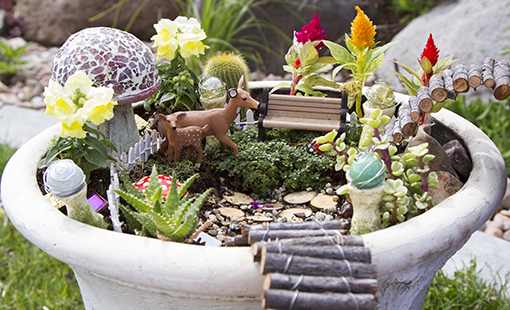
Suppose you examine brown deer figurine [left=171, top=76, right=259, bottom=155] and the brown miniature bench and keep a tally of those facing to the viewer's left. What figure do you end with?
0

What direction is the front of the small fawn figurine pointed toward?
to the viewer's left

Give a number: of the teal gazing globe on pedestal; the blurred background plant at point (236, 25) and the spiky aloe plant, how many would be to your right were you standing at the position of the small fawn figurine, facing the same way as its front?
1

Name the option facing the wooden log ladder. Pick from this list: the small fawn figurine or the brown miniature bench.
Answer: the brown miniature bench

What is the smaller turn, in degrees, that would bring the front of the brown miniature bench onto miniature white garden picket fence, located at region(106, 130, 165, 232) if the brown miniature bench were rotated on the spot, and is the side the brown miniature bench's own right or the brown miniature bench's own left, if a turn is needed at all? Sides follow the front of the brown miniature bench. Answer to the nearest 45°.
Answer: approximately 45° to the brown miniature bench's own right

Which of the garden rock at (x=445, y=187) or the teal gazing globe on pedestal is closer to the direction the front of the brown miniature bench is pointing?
the teal gazing globe on pedestal

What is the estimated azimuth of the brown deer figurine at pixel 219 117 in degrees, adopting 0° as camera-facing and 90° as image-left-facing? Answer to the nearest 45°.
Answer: approximately 270°

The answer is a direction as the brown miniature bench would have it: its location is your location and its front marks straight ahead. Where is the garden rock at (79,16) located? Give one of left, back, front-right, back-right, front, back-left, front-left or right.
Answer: back-right

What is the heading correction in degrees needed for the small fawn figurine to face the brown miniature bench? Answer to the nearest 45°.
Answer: approximately 135° to its right

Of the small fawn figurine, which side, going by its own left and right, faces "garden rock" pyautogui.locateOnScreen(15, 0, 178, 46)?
right

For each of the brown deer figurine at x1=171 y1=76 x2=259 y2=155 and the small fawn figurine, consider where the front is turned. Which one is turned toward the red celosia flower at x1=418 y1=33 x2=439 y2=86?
the brown deer figurine

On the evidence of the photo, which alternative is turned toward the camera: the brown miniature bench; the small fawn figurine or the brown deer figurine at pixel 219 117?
the brown miniature bench

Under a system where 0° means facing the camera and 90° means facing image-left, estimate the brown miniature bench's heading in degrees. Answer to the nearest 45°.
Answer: approximately 0°

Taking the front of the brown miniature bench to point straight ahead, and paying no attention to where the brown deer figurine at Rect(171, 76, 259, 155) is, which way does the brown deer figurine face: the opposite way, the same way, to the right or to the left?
to the left

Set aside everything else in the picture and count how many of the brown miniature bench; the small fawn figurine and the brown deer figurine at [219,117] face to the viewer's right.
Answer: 1
